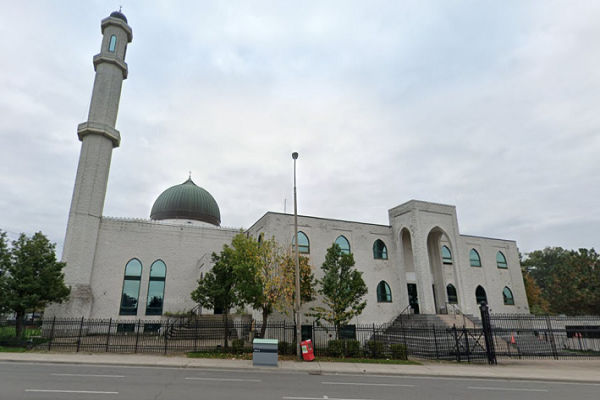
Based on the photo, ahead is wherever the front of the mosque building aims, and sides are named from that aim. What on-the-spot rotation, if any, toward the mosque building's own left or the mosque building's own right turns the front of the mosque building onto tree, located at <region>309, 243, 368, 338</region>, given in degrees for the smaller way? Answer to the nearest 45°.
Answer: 0° — it already faces it

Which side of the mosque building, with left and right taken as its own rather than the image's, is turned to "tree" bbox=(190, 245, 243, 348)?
front

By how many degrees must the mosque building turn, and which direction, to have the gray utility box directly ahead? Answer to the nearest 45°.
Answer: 0° — it already faces it

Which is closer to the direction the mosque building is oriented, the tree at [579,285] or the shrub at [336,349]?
the shrub

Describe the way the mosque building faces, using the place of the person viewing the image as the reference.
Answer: facing the viewer and to the right of the viewer

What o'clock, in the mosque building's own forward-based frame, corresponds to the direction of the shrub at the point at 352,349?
The shrub is roughly at 12 o'clock from the mosque building.

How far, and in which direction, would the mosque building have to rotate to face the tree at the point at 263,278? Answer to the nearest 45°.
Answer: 0° — it already faces it

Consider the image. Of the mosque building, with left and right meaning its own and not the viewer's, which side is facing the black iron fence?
front

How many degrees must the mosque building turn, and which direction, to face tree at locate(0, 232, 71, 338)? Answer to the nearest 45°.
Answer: approximately 90° to its right
